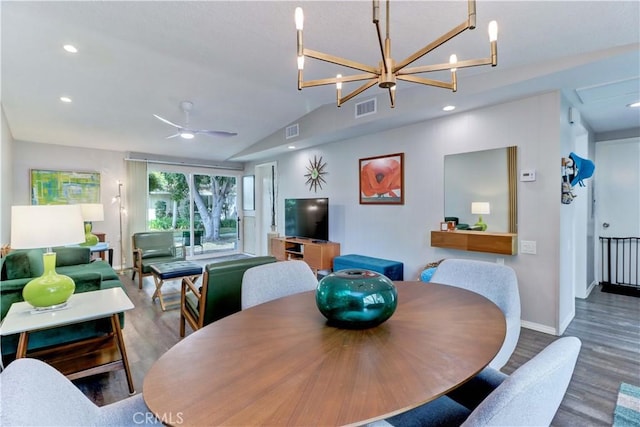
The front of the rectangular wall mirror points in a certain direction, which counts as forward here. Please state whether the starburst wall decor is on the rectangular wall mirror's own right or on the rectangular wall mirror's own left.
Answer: on the rectangular wall mirror's own right

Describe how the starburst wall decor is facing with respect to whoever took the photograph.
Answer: facing the viewer and to the left of the viewer

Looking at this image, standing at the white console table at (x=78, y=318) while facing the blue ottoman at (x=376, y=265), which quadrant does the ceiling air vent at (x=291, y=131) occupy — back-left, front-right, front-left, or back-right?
front-left

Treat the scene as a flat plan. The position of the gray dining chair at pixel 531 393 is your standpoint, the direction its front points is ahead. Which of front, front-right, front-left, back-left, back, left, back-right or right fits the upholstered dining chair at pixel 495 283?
front-right

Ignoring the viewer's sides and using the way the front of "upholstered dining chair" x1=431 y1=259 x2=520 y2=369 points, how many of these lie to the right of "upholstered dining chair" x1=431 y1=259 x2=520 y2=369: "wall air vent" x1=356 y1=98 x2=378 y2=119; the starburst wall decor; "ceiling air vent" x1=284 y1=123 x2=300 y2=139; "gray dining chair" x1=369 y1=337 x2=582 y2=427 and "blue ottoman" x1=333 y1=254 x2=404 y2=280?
4

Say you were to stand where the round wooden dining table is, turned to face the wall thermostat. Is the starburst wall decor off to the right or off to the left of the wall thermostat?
left

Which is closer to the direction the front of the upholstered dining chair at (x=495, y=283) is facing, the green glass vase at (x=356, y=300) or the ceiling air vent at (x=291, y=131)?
the green glass vase

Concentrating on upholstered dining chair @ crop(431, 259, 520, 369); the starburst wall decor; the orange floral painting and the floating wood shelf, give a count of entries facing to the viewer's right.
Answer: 0

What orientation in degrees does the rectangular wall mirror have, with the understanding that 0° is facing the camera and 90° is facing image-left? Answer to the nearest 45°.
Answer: approximately 45°

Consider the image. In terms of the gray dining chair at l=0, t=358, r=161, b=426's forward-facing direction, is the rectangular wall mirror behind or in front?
in front

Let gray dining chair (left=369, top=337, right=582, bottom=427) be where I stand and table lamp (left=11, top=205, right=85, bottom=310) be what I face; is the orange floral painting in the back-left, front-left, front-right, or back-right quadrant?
front-right

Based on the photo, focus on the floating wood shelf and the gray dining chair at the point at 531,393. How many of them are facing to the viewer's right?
0

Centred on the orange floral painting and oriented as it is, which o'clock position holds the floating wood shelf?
The floating wood shelf is roughly at 9 o'clock from the orange floral painting.

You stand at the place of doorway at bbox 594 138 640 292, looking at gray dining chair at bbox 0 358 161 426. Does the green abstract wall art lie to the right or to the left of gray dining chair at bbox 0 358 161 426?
right

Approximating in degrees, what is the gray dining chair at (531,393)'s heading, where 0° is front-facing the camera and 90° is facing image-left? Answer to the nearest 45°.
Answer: approximately 135°

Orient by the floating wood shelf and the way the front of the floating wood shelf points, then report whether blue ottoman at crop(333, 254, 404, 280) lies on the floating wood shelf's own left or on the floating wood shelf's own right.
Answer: on the floating wood shelf's own right

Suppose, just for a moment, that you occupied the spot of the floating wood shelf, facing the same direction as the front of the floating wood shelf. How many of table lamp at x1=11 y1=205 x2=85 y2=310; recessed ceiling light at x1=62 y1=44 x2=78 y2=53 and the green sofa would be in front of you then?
3

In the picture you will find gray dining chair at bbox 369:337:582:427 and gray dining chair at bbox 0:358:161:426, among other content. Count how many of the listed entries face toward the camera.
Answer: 0

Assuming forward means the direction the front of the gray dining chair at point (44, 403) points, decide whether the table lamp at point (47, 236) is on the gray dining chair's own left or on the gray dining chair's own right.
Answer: on the gray dining chair's own left

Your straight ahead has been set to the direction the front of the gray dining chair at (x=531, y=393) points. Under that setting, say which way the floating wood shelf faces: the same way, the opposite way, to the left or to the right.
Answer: to the left

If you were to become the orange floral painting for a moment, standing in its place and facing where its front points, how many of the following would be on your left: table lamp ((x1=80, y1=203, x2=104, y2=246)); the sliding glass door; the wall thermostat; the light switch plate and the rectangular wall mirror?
3
